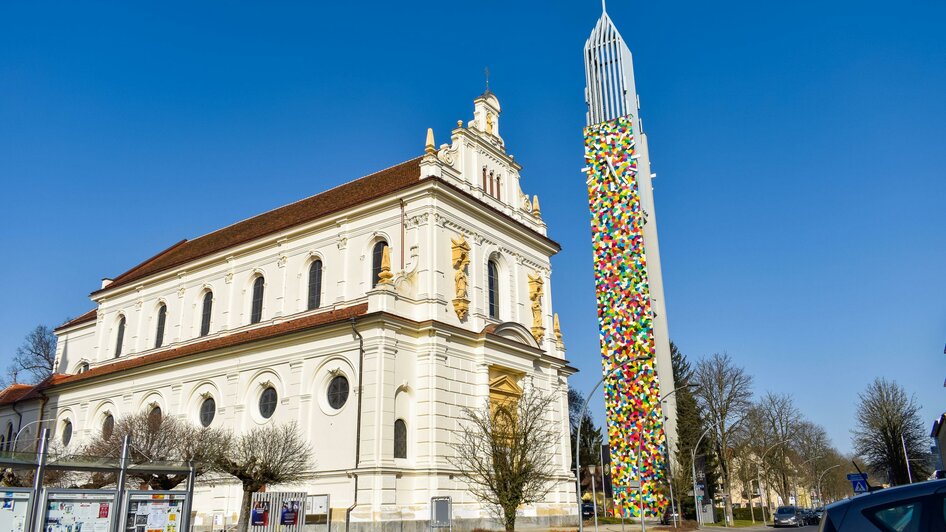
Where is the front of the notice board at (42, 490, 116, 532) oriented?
toward the camera

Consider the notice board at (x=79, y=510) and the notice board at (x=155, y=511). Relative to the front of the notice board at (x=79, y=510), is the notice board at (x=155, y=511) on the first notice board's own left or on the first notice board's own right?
on the first notice board's own left

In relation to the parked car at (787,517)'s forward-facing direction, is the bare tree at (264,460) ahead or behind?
ahead

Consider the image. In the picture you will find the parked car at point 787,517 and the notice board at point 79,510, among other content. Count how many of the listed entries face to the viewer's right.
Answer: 0

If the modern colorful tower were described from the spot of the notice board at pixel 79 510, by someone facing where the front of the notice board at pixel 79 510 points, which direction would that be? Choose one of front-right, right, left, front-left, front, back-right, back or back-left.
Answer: back-left

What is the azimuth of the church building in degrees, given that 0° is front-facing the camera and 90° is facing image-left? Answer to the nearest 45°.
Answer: approximately 315°

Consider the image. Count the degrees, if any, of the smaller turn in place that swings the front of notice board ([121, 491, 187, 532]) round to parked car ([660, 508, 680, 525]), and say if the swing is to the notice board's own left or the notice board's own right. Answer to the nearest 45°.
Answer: approximately 135° to the notice board's own left

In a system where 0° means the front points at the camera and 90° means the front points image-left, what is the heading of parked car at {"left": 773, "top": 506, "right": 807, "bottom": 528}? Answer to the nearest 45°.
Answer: approximately 45°

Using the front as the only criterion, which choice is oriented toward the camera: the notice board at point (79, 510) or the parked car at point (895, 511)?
the notice board

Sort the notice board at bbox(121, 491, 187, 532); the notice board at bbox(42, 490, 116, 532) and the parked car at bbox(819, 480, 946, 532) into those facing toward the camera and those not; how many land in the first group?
2

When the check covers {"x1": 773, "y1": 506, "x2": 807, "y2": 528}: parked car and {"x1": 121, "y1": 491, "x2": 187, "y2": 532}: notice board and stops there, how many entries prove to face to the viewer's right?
0

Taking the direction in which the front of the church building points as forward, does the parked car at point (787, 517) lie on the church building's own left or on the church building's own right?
on the church building's own left

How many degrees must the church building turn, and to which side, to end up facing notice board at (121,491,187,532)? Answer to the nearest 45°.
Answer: approximately 45° to its right
